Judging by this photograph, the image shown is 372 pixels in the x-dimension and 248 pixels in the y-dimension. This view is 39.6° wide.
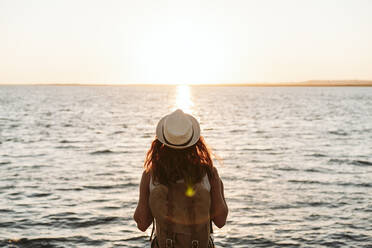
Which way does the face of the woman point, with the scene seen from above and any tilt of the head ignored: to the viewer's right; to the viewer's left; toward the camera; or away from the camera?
away from the camera

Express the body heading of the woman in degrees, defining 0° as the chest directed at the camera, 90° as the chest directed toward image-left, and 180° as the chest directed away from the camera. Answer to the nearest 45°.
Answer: approximately 180°
